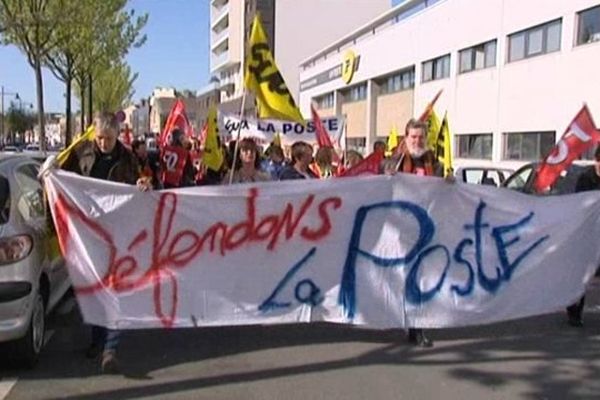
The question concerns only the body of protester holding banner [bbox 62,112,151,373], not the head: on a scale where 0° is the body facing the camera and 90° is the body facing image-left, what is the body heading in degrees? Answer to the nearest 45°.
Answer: approximately 0°

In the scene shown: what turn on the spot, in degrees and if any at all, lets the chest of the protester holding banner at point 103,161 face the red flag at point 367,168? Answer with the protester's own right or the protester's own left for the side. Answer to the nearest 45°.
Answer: approximately 90° to the protester's own left

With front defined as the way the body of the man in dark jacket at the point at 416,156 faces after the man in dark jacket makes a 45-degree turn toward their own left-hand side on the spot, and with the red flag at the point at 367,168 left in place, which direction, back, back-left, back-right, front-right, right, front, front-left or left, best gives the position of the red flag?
back-right

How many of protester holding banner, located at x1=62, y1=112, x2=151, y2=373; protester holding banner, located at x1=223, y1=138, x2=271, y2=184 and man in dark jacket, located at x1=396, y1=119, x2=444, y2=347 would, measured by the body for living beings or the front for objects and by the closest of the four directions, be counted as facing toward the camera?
3

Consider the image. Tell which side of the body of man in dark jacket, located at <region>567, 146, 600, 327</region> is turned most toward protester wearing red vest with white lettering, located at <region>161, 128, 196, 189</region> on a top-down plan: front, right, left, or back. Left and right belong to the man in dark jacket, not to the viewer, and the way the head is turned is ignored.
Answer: right
